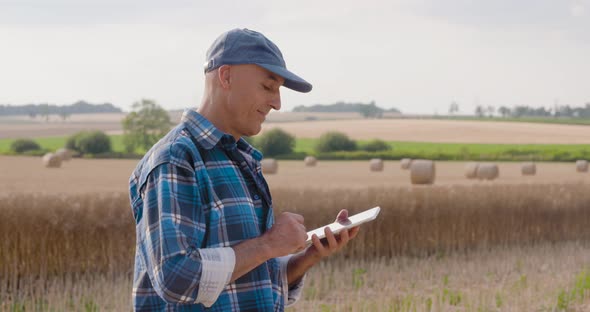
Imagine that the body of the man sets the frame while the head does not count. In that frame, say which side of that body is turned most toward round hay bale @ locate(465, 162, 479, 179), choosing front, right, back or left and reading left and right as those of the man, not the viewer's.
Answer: left

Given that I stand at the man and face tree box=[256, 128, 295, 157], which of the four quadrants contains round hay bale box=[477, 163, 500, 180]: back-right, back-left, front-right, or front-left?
front-right

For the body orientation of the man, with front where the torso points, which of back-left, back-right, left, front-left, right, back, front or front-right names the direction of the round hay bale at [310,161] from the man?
left

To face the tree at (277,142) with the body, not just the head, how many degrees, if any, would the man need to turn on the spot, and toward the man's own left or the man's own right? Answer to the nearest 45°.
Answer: approximately 90° to the man's own left

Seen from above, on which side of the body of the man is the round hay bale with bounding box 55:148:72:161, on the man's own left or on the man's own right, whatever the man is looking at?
on the man's own left

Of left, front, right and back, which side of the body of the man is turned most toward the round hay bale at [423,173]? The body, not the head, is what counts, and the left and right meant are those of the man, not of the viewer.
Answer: left

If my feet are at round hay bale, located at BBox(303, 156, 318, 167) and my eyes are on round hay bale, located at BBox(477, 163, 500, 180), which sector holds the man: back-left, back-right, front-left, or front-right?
front-right

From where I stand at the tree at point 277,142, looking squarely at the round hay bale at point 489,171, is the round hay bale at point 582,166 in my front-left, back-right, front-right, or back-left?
front-left

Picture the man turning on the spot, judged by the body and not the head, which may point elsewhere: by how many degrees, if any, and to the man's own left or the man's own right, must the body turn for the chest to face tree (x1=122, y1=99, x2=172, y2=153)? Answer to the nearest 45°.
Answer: approximately 90° to the man's own left

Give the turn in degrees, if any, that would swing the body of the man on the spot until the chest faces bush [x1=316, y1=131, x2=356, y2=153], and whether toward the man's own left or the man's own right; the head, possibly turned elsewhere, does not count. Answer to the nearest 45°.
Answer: approximately 90° to the man's own left

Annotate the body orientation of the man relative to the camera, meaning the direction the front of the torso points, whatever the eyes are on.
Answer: to the viewer's right
